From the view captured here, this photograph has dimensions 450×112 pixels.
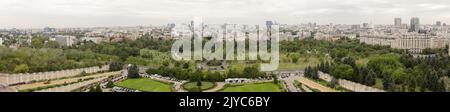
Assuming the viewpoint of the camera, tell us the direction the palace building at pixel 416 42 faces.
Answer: facing the viewer

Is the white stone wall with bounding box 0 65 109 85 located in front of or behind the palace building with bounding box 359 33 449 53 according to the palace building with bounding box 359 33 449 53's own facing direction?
in front
